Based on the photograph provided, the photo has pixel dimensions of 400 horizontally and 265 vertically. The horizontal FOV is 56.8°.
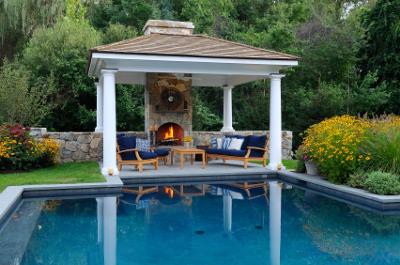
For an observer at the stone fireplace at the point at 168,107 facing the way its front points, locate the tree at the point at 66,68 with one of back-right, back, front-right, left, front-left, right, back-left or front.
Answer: back-right

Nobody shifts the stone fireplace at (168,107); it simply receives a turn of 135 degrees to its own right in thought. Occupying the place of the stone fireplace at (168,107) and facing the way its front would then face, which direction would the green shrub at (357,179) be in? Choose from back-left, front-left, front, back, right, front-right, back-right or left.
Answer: back

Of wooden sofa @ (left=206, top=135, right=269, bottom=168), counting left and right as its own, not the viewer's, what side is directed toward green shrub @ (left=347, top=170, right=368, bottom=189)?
left

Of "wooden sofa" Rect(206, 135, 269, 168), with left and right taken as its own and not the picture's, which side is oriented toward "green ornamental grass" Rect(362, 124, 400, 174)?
left

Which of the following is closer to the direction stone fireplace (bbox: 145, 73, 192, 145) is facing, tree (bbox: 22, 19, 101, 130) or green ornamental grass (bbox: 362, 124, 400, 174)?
the green ornamental grass

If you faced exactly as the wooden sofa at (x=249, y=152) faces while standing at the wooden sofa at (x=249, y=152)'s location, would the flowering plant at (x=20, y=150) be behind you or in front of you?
in front

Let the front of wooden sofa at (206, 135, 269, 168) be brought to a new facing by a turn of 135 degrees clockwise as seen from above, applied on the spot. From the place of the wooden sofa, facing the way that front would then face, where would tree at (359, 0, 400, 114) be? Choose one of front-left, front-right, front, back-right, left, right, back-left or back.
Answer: front-right

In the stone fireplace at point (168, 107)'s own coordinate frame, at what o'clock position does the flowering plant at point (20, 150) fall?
The flowering plant is roughly at 2 o'clock from the stone fireplace.

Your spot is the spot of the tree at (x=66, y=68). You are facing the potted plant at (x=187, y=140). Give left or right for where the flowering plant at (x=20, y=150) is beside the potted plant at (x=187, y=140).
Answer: right

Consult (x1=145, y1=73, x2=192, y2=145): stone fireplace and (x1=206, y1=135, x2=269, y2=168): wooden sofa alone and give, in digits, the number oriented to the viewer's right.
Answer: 0

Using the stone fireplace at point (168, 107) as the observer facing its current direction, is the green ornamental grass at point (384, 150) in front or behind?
in front

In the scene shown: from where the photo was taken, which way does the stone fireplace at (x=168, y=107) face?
toward the camera

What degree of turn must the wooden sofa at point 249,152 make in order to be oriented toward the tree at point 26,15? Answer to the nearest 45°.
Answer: approximately 90° to its right
